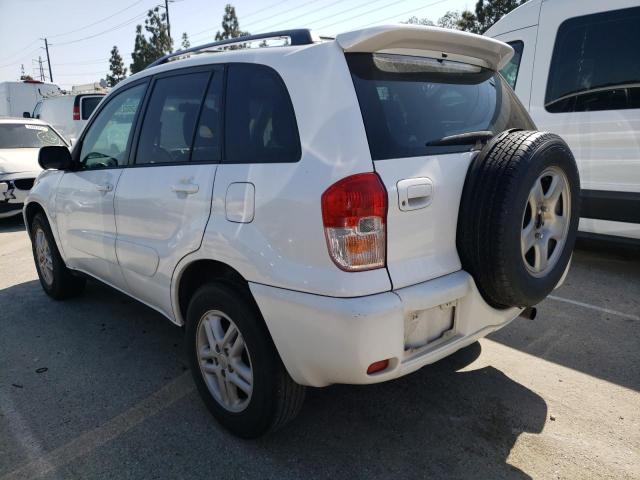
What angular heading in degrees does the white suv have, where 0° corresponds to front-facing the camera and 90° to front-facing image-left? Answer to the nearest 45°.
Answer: approximately 135°

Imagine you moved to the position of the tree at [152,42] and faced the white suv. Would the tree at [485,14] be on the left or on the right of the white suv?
left

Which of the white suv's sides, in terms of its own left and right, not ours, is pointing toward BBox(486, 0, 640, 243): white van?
right

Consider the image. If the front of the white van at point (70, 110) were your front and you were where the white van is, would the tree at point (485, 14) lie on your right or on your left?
on your right

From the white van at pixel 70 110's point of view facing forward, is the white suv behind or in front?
behind

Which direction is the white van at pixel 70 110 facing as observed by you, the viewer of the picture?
facing away from the viewer and to the left of the viewer

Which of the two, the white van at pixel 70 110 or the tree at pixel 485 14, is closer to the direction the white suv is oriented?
the white van

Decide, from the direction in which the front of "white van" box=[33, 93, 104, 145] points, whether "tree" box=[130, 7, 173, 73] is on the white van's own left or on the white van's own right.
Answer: on the white van's own right

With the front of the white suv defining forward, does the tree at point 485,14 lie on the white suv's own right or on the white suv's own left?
on the white suv's own right

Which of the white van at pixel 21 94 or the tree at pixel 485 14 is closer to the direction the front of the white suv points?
the white van

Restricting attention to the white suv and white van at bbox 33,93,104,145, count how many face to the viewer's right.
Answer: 0
